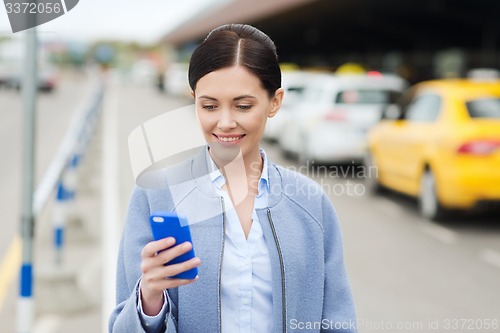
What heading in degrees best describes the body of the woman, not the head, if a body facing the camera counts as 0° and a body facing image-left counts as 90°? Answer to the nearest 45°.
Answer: approximately 0°

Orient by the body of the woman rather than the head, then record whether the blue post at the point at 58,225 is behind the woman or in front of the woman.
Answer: behind

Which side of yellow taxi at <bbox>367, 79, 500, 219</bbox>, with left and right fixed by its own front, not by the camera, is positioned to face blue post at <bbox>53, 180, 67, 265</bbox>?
left

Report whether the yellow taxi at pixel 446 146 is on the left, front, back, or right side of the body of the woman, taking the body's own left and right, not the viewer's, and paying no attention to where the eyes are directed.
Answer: back

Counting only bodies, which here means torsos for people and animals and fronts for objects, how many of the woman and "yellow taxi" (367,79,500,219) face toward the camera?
1

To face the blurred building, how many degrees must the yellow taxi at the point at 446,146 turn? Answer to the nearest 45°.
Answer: approximately 45° to its right

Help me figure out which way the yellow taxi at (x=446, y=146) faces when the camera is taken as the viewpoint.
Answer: facing away from the viewer and to the left of the viewer
